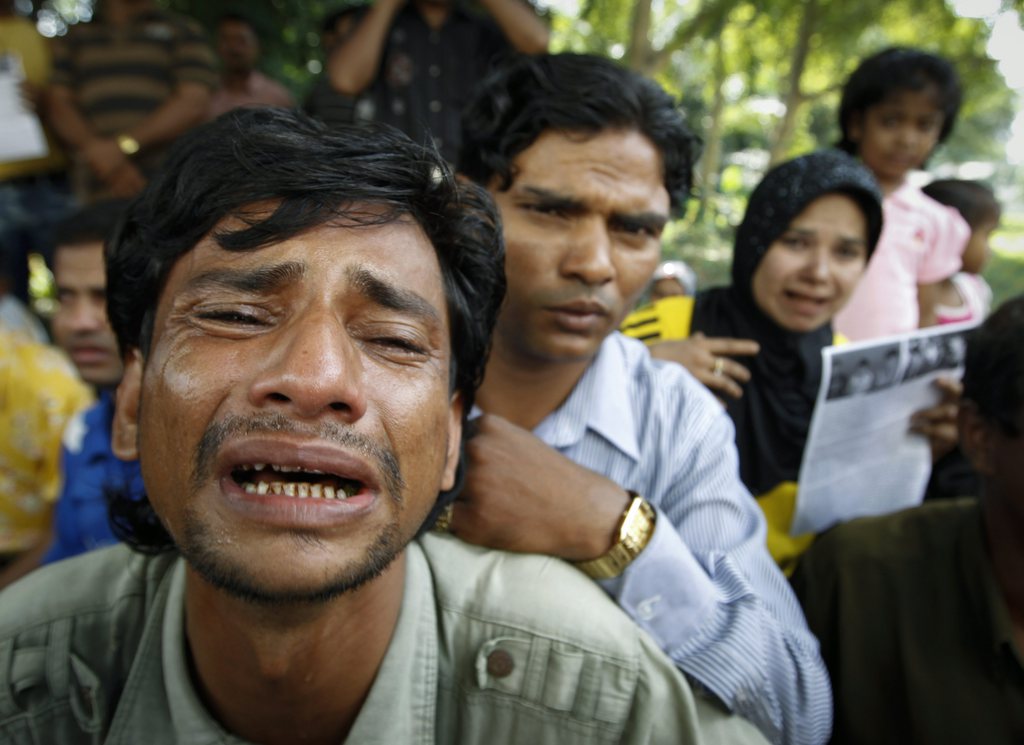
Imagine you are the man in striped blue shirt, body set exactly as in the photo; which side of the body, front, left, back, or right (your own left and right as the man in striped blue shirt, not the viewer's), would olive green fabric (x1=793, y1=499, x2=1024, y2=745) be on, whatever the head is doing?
left

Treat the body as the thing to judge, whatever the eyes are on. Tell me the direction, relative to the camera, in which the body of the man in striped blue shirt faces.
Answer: toward the camera

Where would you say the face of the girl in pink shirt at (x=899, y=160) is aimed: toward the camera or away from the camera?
toward the camera

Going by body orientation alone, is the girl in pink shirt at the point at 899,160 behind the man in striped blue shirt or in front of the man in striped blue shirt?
behind

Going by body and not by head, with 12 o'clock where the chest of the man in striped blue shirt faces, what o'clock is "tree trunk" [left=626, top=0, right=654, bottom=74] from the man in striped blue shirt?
The tree trunk is roughly at 6 o'clock from the man in striped blue shirt.

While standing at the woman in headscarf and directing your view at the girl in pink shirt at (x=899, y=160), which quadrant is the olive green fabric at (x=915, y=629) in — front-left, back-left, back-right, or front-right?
back-right

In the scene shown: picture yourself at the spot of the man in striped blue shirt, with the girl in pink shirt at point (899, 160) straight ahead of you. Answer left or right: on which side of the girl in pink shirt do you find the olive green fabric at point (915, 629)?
right

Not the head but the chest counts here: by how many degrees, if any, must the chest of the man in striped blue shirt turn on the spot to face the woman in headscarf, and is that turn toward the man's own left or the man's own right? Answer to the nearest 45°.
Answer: approximately 135° to the man's own left

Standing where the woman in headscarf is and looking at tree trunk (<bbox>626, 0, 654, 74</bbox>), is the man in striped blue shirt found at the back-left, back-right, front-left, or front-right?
back-left

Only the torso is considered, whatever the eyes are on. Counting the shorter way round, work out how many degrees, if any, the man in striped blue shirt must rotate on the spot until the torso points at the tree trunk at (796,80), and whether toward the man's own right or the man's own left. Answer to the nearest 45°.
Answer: approximately 180°

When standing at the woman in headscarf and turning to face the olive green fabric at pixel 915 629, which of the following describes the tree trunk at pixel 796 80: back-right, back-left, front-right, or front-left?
back-left
